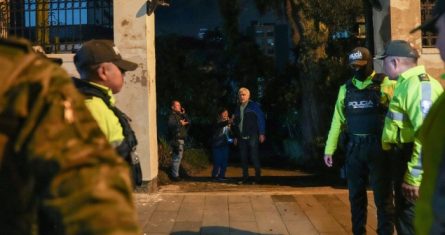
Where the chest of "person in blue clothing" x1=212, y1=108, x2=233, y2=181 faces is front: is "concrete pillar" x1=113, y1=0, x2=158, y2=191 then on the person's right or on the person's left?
on the person's right

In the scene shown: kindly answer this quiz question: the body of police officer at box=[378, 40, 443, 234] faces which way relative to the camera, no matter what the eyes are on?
to the viewer's left

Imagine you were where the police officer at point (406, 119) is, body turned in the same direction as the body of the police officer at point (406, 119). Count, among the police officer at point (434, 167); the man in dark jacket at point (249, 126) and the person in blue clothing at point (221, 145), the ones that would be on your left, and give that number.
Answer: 1

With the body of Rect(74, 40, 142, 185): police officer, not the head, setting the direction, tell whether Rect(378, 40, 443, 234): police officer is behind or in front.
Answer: in front

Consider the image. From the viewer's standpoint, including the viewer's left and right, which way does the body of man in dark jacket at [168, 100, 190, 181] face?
facing the viewer and to the right of the viewer

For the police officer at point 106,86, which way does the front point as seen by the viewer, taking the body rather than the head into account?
to the viewer's right

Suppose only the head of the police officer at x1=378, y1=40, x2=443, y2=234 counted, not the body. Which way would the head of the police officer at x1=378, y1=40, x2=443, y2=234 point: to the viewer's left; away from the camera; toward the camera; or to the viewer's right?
to the viewer's left
